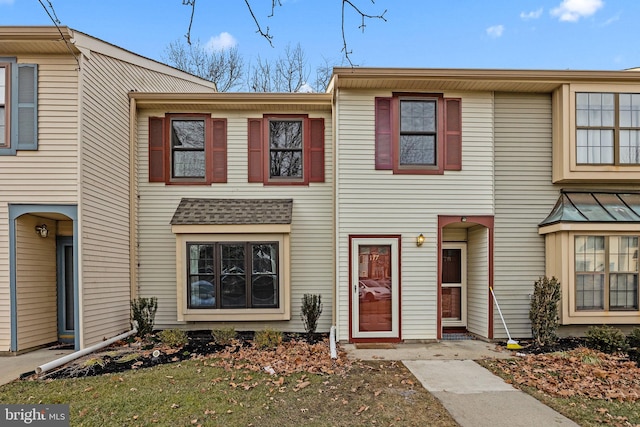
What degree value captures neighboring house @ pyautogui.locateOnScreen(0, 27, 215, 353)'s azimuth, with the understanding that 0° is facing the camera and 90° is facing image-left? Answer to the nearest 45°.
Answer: approximately 0°
